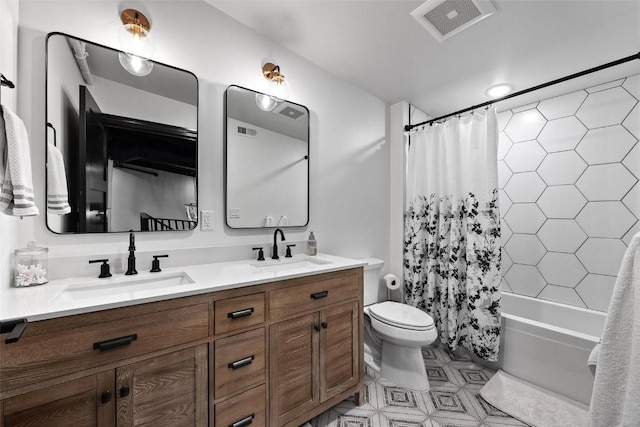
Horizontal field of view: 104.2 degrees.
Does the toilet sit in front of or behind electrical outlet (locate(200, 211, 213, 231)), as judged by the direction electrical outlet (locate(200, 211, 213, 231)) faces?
in front

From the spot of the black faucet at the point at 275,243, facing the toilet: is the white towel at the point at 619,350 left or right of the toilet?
right

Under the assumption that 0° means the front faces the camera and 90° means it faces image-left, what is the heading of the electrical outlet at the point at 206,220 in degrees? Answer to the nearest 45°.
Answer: approximately 315°

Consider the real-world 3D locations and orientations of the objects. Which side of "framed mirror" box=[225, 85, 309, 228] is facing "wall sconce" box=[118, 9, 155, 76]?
right

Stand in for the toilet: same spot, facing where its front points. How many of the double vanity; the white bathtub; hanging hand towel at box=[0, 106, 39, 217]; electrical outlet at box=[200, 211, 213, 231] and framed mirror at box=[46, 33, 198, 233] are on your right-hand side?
4

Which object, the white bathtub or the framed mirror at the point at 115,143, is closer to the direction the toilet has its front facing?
the white bathtub

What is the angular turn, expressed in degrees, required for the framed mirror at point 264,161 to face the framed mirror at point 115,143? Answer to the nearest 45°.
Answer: approximately 90° to its right

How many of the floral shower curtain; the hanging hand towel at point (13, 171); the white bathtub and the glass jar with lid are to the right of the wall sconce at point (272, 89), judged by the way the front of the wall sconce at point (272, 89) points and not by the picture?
2

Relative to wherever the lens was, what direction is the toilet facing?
facing the viewer and to the right of the viewer

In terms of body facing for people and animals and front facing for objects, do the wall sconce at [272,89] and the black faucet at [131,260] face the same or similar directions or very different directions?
same or similar directions

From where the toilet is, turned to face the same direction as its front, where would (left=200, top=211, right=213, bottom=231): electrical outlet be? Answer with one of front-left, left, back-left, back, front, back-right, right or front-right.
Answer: right

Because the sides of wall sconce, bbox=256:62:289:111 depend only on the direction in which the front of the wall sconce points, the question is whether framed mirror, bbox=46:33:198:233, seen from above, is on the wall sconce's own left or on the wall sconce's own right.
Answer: on the wall sconce's own right

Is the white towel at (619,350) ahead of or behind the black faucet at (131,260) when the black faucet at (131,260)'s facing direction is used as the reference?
ahead

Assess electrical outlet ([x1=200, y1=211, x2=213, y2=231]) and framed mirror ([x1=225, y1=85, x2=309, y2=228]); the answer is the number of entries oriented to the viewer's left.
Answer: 0

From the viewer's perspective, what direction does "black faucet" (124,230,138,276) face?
toward the camera

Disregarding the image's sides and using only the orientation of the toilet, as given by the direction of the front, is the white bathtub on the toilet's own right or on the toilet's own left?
on the toilet's own left

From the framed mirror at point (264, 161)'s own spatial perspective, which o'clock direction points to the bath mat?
The bath mat is roughly at 11 o'clock from the framed mirror.
